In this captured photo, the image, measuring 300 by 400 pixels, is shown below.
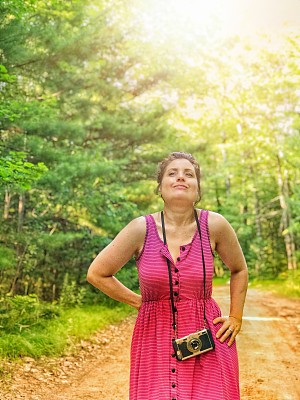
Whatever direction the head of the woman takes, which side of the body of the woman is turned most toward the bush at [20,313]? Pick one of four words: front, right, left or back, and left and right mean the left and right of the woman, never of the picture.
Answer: back

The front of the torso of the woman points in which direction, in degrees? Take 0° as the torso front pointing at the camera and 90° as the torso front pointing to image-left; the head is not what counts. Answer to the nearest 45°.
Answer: approximately 0°
